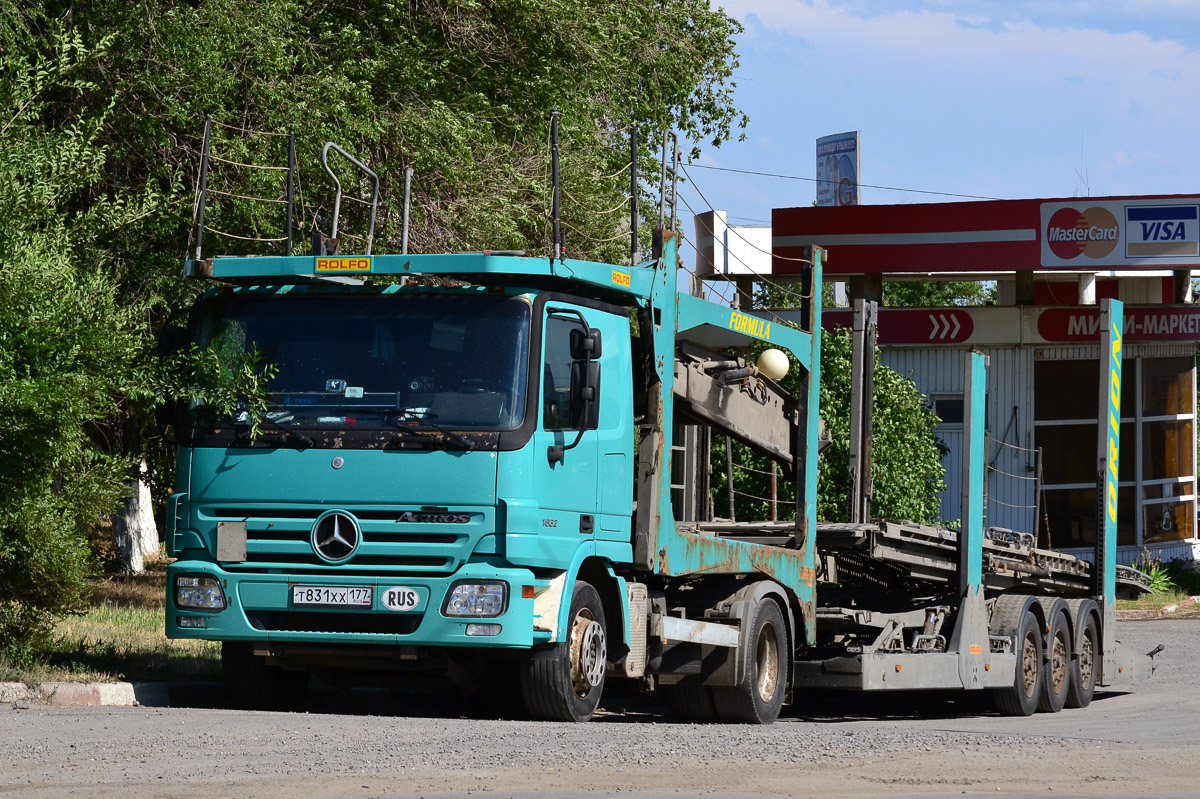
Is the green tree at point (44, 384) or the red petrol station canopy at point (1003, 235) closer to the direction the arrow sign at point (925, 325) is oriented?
the green tree

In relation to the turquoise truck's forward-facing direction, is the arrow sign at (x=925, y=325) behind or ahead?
behind

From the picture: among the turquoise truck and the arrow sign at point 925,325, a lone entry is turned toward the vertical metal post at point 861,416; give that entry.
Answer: the arrow sign

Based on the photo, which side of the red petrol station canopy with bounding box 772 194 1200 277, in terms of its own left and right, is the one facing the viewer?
front

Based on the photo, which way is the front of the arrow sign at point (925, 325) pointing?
toward the camera

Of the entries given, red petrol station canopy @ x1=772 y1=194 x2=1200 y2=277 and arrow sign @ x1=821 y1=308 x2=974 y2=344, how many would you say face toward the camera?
2

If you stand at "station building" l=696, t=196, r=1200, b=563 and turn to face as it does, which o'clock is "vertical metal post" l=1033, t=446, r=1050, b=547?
The vertical metal post is roughly at 12 o'clock from the station building.

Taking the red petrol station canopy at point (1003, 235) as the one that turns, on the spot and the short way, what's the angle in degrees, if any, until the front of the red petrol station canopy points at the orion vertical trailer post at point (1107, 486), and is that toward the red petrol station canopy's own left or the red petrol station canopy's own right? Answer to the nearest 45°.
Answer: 0° — it already faces it
